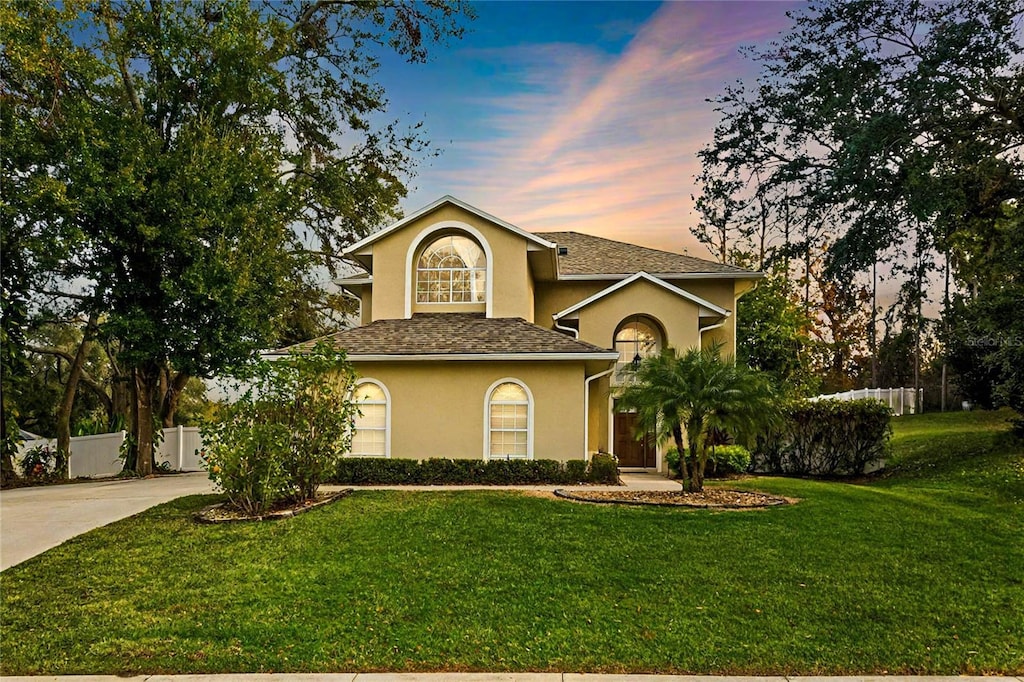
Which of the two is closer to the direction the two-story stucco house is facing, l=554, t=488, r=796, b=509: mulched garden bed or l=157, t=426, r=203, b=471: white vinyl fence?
the mulched garden bed

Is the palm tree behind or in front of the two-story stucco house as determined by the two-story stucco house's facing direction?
in front

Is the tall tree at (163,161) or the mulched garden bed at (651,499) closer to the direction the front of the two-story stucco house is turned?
the mulched garden bed

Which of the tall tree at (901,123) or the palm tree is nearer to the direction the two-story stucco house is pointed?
the palm tree

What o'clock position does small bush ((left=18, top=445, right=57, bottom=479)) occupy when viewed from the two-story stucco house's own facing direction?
The small bush is roughly at 3 o'clock from the two-story stucco house.

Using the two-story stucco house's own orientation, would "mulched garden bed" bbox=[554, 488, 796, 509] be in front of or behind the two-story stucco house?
in front

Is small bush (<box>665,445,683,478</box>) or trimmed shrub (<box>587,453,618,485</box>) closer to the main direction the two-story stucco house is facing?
the trimmed shrub

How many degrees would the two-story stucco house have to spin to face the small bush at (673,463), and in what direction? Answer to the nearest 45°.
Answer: approximately 90° to its left

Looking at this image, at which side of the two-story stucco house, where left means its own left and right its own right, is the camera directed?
front

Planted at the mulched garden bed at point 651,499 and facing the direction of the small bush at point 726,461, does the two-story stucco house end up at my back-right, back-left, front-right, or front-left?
front-left

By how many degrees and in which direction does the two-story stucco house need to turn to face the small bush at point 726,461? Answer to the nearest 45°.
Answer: approximately 90° to its left

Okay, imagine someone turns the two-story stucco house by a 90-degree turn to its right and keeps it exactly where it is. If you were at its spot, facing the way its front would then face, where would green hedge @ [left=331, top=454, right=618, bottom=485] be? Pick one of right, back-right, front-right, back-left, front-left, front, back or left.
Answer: left

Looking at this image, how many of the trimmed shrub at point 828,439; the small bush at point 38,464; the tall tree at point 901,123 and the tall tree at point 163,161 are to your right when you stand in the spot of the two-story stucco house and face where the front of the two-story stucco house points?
2
